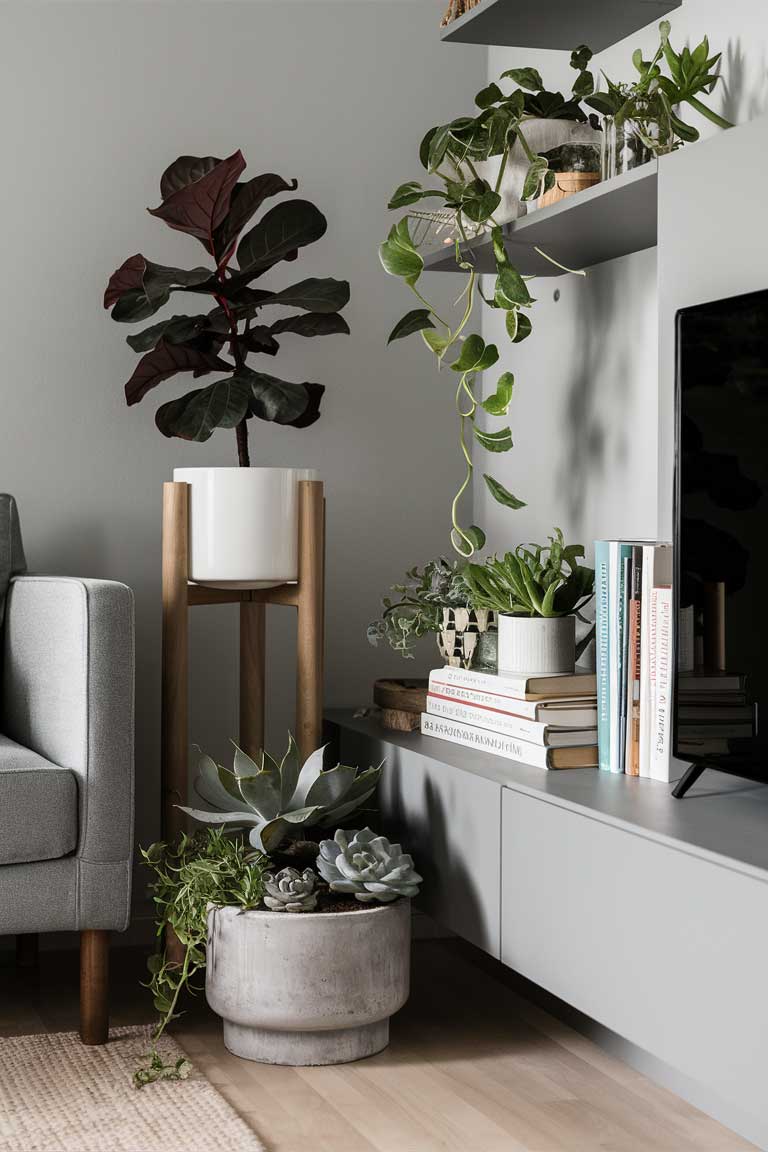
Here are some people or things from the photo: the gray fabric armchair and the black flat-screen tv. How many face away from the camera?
0

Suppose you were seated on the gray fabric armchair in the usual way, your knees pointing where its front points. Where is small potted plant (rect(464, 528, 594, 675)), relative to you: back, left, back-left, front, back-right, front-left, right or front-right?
front-left

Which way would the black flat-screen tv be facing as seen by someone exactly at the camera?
facing the viewer and to the left of the viewer

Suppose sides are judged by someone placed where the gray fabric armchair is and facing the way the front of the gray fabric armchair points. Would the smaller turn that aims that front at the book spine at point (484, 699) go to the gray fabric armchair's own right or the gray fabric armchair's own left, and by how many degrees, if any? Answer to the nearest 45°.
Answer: approximately 45° to the gray fabric armchair's own left

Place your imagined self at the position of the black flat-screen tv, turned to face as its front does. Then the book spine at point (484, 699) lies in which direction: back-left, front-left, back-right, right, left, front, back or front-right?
right

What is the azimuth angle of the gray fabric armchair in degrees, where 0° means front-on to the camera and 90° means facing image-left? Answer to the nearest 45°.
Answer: approximately 315°
